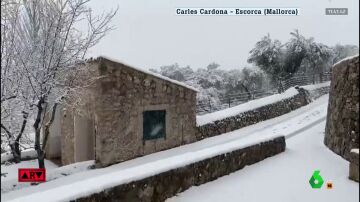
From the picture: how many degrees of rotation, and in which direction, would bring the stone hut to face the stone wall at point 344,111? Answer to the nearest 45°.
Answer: approximately 90° to its left

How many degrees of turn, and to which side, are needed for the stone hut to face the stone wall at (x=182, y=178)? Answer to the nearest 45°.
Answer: approximately 45° to its left

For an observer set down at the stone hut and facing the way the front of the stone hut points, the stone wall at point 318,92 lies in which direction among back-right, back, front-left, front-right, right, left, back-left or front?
back

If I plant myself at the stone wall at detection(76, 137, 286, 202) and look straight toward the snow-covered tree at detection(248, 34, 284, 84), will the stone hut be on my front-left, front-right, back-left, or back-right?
front-left

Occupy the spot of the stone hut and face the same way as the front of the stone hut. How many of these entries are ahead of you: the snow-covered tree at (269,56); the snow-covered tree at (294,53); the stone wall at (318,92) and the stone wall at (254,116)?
0

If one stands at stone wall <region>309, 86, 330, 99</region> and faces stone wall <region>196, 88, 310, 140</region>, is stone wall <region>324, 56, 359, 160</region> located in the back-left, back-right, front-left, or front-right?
front-left

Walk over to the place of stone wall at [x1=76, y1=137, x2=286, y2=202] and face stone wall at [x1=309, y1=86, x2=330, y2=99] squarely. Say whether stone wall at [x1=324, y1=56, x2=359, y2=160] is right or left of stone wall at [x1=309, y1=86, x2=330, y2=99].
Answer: right

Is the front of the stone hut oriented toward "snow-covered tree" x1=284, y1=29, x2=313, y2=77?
no

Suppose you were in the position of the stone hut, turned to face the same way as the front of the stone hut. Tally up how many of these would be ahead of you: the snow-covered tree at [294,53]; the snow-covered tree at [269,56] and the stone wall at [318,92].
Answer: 0

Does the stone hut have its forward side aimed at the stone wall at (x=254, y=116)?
no

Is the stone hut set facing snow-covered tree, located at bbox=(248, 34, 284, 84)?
no

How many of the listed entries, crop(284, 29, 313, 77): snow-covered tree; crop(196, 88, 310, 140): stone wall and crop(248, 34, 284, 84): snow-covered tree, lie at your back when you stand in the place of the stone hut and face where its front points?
3
